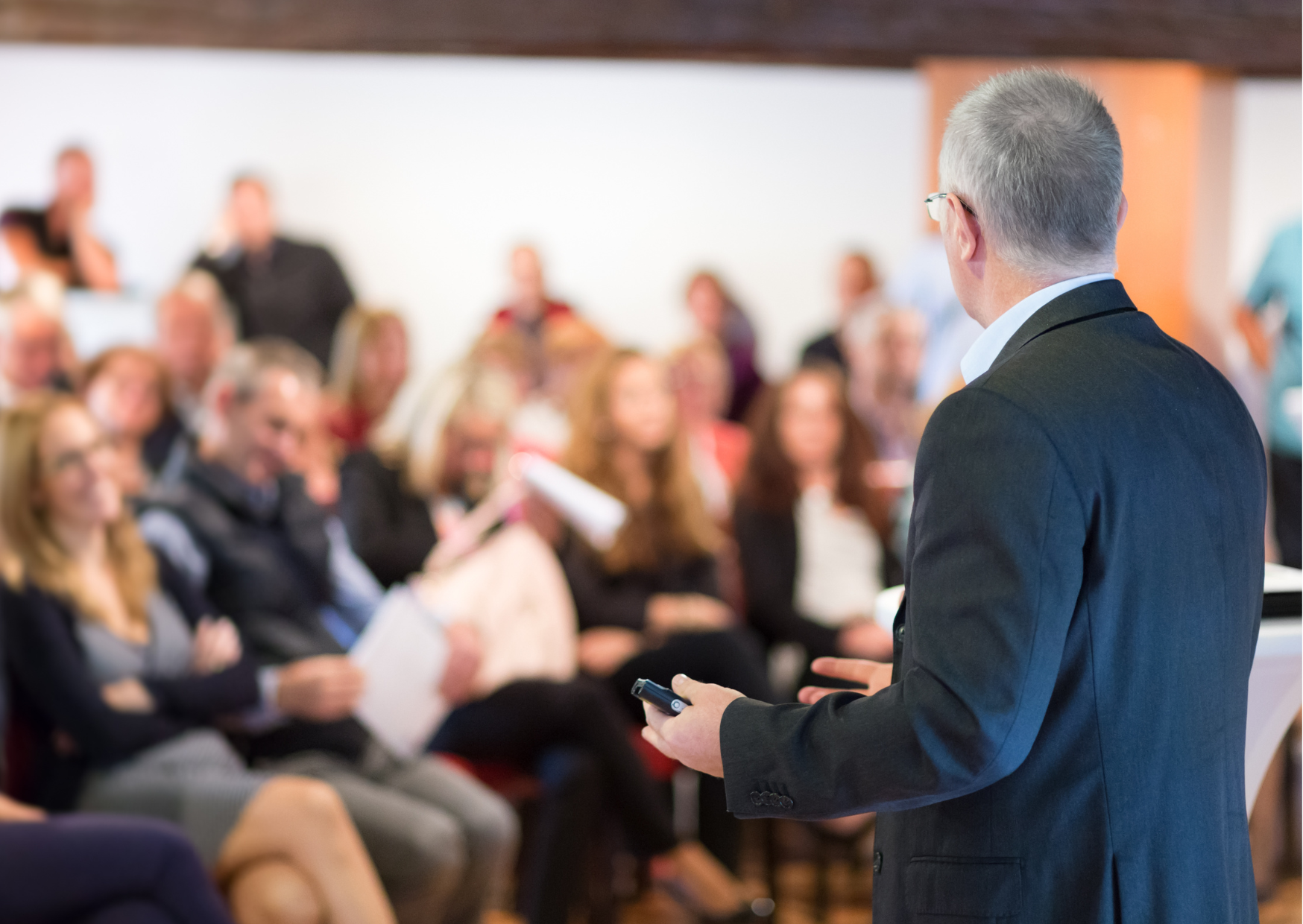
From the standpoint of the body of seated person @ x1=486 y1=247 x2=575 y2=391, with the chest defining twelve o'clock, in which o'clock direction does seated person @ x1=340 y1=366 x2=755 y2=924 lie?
seated person @ x1=340 y1=366 x2=755 y2=924 is roughly at 12 o'clock from seated person @ x1=486 y1=247 x2=575 y2=391.

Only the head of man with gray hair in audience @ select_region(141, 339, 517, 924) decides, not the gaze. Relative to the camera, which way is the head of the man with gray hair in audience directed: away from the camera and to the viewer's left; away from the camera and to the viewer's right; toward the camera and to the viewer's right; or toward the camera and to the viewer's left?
toward the camera and to the viewer's right

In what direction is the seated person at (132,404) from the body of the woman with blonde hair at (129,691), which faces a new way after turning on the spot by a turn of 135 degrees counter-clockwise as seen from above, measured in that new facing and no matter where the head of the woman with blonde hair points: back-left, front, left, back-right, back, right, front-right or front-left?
front

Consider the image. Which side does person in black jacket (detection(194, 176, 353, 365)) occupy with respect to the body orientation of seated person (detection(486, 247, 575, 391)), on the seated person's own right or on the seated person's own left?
on the seated person's own right

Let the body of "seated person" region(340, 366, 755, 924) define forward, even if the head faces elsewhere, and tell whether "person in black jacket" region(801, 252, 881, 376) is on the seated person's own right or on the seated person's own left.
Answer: on the seated person's own left

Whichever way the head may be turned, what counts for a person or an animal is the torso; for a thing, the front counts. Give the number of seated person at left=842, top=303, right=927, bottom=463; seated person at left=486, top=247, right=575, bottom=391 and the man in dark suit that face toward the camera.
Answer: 2

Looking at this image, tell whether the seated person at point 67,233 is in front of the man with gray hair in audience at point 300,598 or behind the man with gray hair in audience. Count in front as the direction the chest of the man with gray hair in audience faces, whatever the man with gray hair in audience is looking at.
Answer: behind

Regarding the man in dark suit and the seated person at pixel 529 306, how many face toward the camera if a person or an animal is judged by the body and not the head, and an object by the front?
1

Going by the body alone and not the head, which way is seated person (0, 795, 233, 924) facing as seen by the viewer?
to the viewer's right

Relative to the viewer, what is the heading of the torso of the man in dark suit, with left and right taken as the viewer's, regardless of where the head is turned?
facing away from the viewer and to the left of the viewer

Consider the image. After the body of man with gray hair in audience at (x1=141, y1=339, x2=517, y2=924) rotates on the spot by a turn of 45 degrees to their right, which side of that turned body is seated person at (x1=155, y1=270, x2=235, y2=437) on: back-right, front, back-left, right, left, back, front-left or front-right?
back

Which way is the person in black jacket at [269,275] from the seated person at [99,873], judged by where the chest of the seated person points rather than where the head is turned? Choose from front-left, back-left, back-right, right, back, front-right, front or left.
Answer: left

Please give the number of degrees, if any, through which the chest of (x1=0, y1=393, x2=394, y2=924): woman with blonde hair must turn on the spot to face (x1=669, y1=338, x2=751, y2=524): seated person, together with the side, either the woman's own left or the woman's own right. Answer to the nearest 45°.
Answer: approximately 90° to the woman's own left
